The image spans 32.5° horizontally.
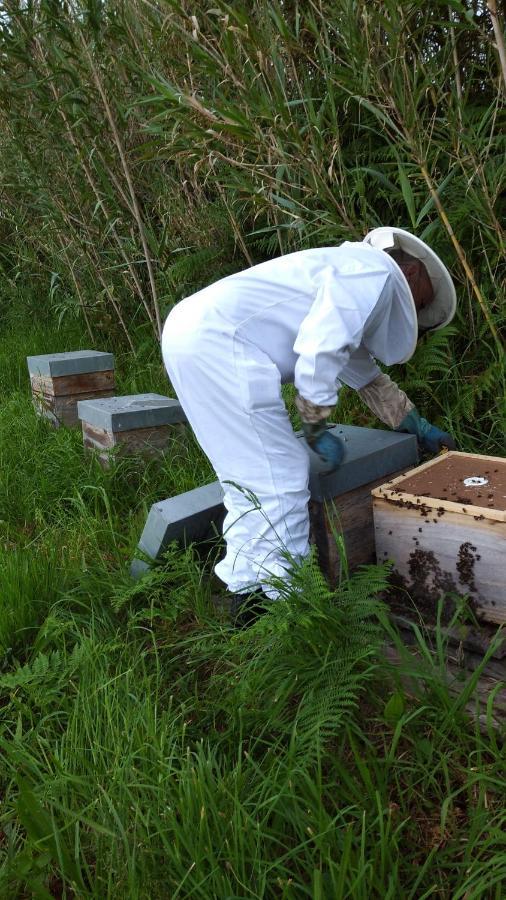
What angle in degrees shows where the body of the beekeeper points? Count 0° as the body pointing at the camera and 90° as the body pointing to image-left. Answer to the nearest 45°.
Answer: approximately 270°

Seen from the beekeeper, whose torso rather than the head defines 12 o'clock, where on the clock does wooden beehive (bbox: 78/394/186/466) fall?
The wooden beehive is roughly at 8 o'clock from the beekeeper.

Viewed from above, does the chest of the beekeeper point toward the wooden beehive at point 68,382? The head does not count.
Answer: no

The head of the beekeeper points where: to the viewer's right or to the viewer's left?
to the viewer's right

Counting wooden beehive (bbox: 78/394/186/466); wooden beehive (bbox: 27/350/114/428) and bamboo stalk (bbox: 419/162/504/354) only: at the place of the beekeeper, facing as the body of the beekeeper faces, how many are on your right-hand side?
0

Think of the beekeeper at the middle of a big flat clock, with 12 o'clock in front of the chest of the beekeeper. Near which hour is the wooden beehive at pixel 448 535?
The wooden beehive is roughly at 1 o'clock from the beekeeper.
